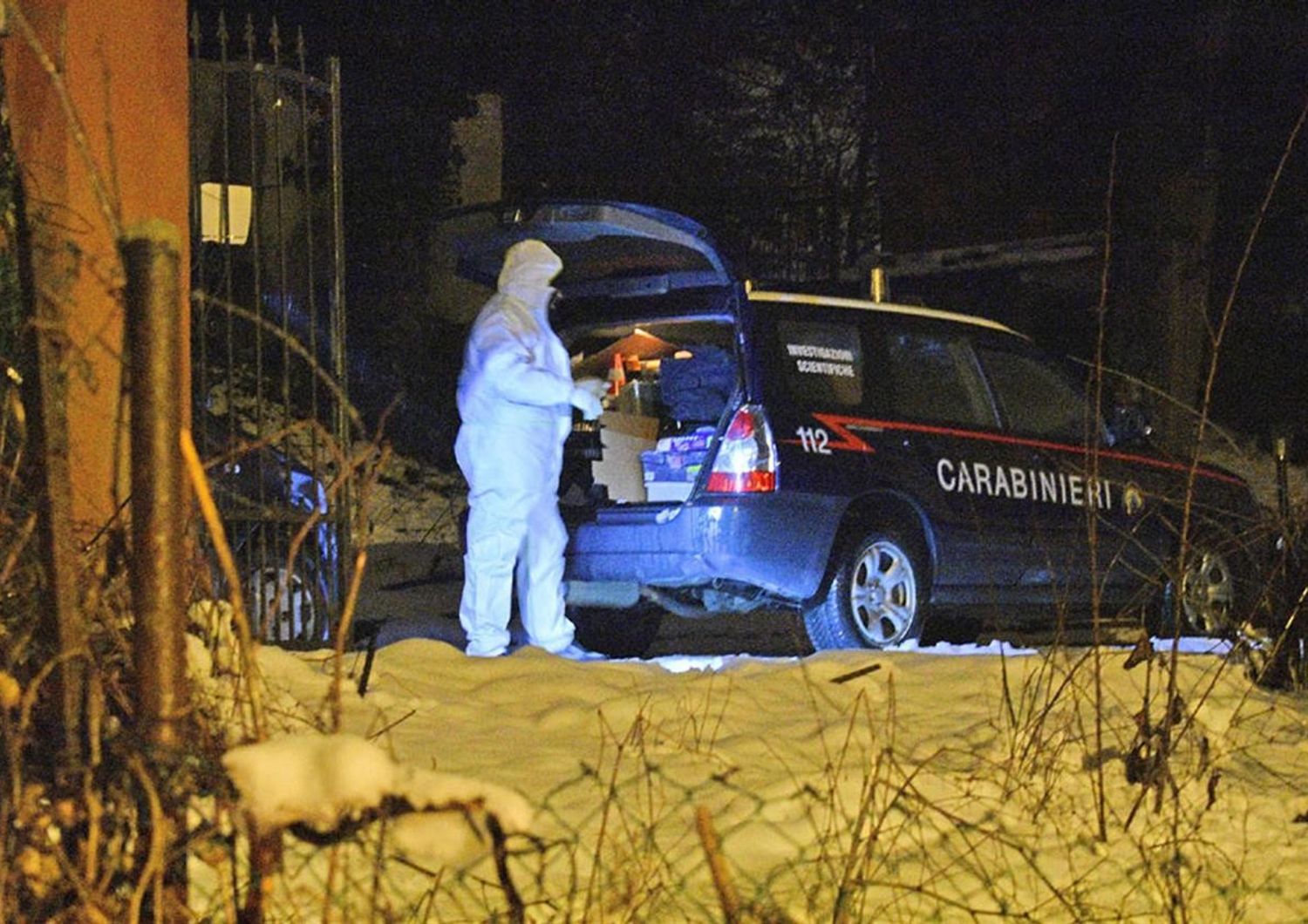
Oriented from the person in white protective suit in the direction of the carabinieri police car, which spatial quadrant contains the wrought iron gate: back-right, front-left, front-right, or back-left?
back-left

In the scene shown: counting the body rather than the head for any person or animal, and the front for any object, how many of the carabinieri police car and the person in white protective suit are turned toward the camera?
0

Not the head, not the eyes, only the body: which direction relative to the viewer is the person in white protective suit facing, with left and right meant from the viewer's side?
facing to the right of the viewer

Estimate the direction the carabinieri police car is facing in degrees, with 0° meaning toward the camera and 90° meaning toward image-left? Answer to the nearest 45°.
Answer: approximately 225°

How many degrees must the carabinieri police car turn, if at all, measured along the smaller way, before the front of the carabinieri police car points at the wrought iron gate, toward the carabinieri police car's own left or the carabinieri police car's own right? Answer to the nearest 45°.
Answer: approximately 180°

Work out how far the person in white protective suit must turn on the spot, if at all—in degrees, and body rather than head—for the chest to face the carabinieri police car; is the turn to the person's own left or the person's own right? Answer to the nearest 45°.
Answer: approximately 45° to the person's own left

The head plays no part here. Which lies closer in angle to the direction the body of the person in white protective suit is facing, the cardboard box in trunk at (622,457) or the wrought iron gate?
the cardboard box in trunk

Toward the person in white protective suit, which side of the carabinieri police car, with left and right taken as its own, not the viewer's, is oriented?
back

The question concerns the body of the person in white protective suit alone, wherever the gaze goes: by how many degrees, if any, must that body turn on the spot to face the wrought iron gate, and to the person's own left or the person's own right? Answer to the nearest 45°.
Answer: approximately 180°

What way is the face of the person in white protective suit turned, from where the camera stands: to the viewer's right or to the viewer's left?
to the viewer's right

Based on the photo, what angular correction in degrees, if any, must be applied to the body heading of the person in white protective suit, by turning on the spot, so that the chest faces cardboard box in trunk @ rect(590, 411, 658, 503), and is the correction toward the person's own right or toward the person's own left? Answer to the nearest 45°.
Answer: approximately 45° to the person's own left
